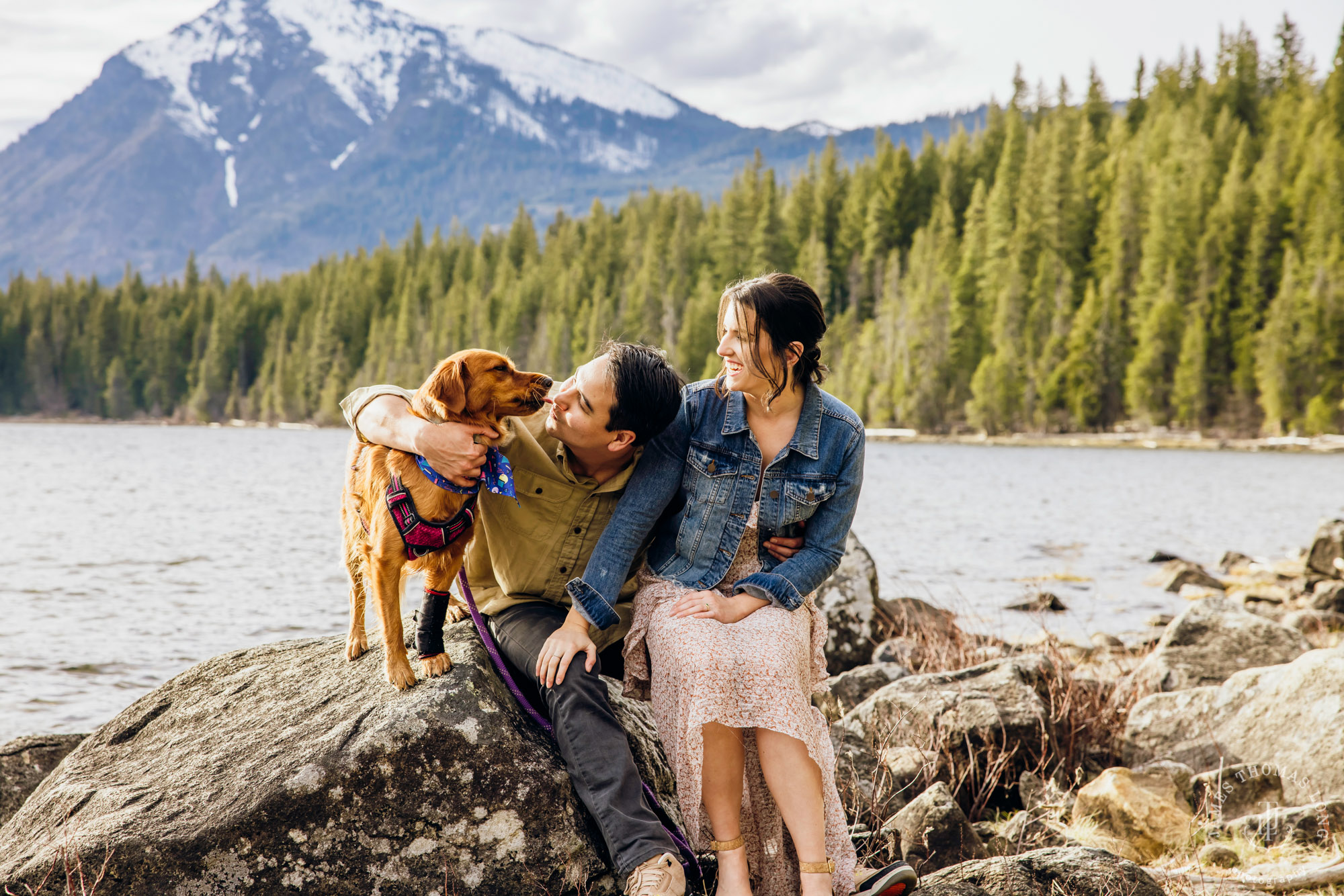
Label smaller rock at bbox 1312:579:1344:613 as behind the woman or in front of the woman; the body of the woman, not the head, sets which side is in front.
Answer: behind

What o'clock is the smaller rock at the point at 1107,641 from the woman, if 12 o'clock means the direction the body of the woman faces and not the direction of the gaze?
The smaller rock is roughly at 7 o'clock from the woman.

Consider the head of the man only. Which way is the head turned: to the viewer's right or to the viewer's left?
to the viewer's left

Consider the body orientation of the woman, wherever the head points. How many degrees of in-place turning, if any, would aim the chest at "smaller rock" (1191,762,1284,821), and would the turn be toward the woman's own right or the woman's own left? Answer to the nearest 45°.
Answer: approximately 135° to the woman's own left

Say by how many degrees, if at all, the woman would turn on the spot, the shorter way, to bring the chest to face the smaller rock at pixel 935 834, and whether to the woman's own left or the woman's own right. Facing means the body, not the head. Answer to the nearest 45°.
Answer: approximately 135° to the woman's own left

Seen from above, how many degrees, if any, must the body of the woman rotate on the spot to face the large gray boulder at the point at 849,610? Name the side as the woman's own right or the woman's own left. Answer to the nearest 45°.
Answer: approximately 180°

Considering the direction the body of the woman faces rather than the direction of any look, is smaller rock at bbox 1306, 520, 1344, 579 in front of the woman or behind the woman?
behind

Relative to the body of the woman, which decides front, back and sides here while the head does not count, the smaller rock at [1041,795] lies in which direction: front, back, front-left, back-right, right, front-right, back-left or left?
back-left

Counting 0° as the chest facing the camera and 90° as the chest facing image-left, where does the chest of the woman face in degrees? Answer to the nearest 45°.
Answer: approximately 0°

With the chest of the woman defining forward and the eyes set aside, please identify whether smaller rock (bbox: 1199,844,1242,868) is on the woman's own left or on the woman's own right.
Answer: on the woman's own left
